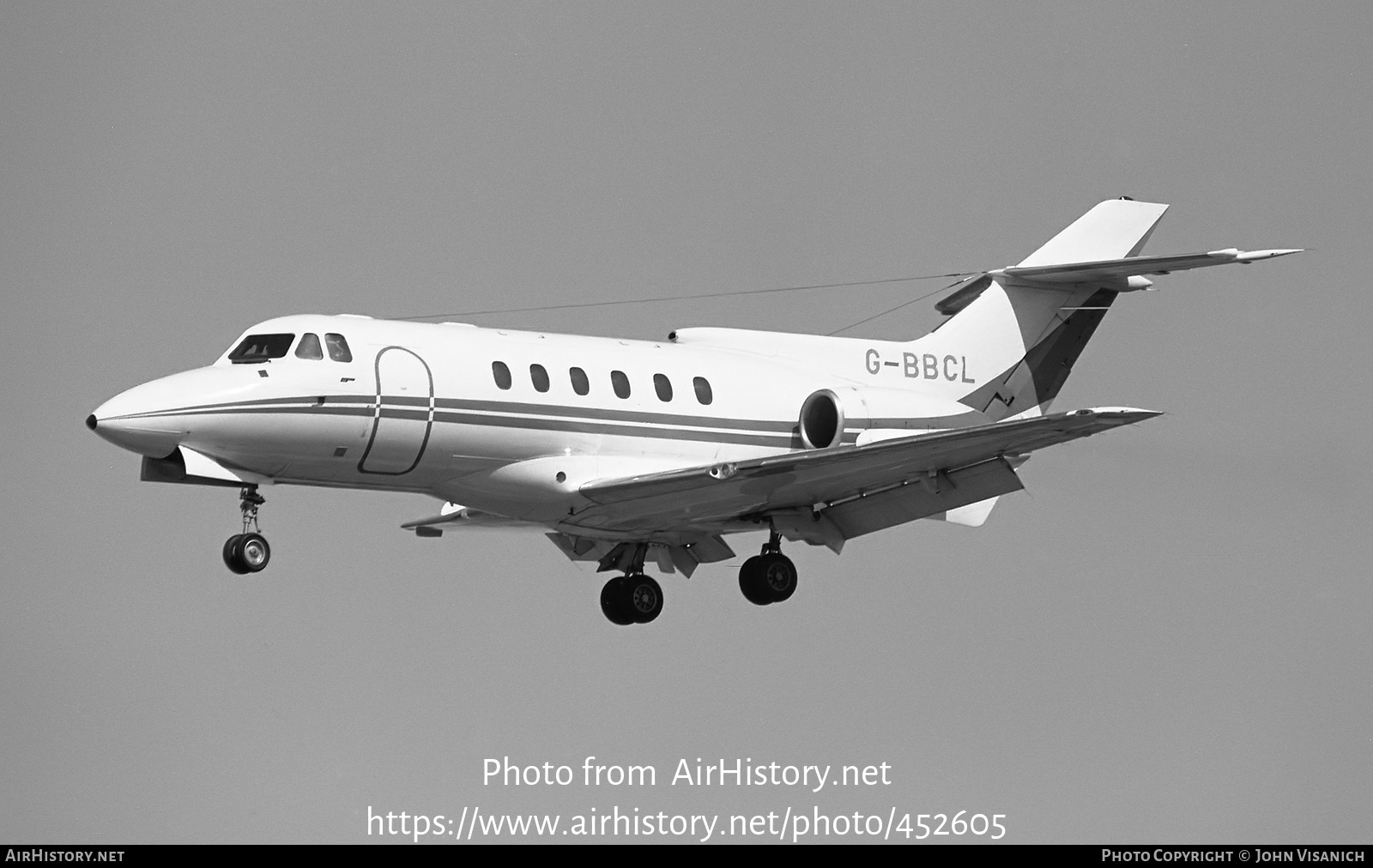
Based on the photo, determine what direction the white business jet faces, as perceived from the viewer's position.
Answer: facing the viewer and to the left of the viewer
